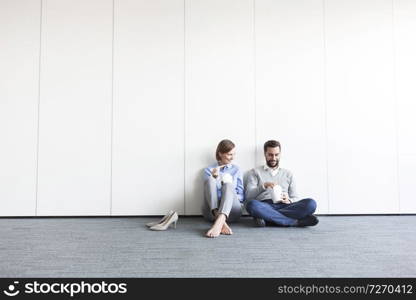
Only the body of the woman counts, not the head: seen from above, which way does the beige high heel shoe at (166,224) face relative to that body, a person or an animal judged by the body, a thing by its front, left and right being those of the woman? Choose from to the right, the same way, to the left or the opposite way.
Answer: to the right

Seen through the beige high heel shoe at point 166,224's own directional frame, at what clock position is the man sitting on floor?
The man sitting on floor is roughly at 6 o'clock from the beige high heel shoe.

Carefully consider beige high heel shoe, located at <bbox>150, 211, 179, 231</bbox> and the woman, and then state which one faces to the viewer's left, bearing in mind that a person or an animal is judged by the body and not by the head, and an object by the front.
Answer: the beige high heel shoe

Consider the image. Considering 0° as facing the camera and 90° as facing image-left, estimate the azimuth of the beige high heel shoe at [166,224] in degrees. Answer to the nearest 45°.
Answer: approximately 90°

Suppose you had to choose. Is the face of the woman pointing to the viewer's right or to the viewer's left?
to the viewer's right

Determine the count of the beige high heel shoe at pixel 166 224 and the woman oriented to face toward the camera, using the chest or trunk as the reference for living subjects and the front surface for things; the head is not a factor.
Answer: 1

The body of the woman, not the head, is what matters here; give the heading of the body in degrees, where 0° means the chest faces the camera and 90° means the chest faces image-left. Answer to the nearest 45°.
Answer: approximately 0°
